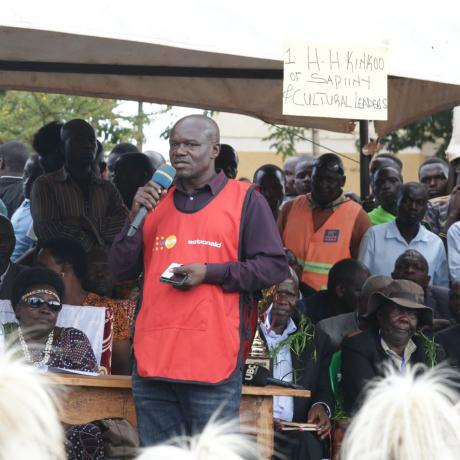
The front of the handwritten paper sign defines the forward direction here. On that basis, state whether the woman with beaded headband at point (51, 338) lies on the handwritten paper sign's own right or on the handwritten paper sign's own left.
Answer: on the handwritten paper sign's own right

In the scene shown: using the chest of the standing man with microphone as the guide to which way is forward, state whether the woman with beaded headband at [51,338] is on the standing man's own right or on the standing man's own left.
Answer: on the standing man's own right

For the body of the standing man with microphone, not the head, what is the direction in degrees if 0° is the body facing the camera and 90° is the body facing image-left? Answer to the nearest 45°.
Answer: approximately 45°

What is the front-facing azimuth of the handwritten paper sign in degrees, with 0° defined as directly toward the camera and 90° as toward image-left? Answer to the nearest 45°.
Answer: approximately 0°
